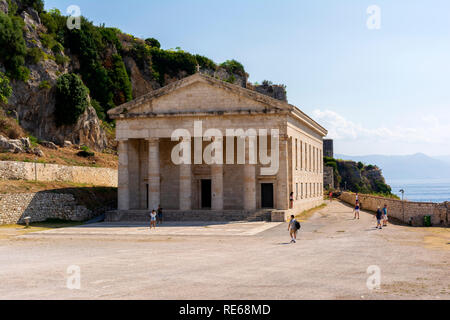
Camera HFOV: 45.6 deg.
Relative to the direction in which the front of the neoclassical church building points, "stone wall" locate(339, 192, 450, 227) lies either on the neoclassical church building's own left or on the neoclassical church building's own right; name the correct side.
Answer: on the neoclassical church building's own left

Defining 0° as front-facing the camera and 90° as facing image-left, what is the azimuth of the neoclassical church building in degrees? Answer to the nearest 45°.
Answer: approximately 0°

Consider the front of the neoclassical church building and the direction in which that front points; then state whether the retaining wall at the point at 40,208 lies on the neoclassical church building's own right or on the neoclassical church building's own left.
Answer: on the neoclassical church building's own right

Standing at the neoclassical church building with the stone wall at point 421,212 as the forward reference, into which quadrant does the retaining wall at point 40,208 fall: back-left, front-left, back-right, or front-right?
back-right
